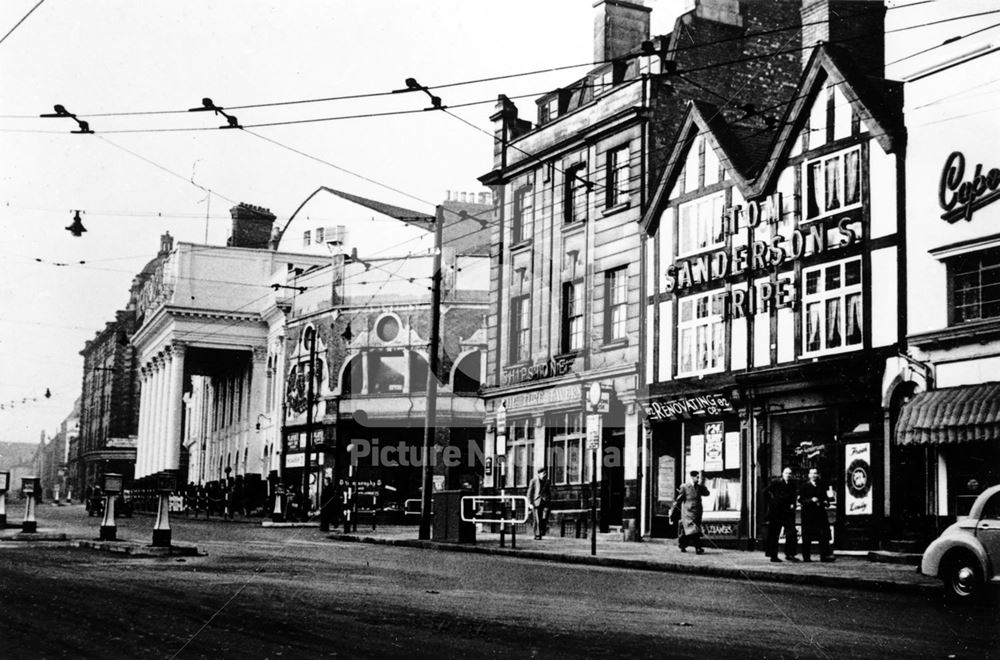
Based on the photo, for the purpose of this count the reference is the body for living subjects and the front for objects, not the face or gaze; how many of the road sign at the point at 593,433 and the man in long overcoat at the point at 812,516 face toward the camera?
2

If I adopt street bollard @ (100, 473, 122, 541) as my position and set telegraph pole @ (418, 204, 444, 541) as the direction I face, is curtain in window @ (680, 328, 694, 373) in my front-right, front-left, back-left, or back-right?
front-right

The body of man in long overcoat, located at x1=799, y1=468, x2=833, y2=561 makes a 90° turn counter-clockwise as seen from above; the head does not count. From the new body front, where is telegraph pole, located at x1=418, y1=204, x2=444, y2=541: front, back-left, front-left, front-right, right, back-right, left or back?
back-left

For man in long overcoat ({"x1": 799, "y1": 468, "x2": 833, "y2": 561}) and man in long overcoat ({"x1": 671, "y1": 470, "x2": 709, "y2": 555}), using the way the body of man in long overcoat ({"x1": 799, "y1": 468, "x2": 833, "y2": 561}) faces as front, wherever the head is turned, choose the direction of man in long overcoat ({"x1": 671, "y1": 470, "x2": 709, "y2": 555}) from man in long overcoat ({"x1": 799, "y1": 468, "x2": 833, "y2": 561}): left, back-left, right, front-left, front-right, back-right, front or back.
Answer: back-right

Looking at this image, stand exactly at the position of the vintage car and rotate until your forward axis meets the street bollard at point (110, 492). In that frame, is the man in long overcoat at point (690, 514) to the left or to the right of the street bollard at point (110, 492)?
right

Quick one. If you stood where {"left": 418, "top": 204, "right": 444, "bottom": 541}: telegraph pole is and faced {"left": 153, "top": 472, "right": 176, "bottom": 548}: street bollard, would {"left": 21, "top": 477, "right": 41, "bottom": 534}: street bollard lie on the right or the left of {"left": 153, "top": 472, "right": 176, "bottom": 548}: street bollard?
right

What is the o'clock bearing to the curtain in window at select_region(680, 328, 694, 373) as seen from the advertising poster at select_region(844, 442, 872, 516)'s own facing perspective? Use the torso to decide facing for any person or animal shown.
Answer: The curtain in window is roughly at 3 o'clock from the advertising poster.

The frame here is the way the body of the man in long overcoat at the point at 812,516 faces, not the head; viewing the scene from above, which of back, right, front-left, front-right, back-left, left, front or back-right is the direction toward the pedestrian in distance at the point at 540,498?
back-right

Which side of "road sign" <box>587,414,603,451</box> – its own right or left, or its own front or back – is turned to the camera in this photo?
front

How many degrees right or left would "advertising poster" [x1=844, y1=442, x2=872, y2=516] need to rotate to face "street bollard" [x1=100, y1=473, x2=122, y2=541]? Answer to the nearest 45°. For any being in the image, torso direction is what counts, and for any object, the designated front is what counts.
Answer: approximately 45° to its right

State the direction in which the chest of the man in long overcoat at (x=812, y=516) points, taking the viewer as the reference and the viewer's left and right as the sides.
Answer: facing the viewer

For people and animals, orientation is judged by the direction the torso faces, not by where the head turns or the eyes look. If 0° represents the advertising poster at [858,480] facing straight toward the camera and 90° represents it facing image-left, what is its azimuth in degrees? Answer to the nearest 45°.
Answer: approximately 45°

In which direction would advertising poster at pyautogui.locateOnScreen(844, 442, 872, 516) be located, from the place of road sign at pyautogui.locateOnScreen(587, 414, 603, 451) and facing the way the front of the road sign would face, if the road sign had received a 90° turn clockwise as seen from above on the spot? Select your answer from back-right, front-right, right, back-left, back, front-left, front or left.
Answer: back

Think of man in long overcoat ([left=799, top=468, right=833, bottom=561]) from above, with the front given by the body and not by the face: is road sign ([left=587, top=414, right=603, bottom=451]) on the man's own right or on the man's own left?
on the man's own right

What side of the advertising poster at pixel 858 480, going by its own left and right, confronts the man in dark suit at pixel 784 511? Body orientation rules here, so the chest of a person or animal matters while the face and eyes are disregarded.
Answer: front

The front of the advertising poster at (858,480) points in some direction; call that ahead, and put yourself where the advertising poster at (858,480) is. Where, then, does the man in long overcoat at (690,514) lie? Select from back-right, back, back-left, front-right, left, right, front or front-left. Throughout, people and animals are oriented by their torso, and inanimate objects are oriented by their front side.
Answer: front-right

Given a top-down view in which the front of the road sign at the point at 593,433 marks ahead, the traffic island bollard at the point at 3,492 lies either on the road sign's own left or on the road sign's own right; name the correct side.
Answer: on the road sign's own right
